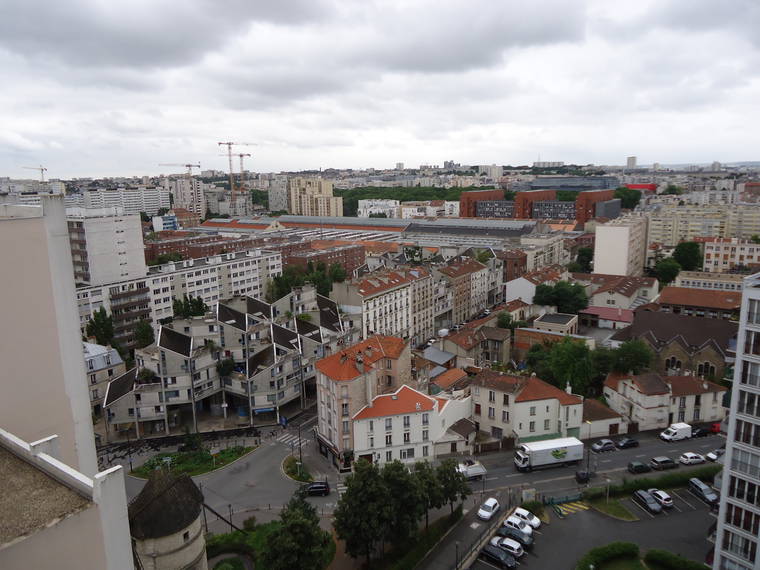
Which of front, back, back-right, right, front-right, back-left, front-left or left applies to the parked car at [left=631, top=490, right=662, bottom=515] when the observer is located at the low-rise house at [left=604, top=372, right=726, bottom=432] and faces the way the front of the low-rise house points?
front

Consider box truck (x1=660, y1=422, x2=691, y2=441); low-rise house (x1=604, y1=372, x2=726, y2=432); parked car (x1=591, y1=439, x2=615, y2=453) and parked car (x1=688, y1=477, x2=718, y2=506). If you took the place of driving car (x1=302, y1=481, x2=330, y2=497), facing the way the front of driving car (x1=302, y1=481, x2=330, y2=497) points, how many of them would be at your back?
4

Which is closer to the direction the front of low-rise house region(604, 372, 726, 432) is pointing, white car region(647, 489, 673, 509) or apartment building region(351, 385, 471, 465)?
the white car

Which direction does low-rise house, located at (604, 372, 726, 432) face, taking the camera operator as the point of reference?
facing the viewer

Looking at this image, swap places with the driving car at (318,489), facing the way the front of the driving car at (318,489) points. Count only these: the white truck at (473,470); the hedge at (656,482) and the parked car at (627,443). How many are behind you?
3

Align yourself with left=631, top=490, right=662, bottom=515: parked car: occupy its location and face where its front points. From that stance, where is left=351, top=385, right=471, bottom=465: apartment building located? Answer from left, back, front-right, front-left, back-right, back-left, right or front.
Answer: back-right

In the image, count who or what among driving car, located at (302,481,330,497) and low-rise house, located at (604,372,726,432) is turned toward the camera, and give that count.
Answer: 1

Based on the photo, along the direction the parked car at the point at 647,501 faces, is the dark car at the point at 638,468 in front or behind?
behind

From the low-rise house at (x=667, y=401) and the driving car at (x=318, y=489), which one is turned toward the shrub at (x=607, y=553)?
the low-rise house

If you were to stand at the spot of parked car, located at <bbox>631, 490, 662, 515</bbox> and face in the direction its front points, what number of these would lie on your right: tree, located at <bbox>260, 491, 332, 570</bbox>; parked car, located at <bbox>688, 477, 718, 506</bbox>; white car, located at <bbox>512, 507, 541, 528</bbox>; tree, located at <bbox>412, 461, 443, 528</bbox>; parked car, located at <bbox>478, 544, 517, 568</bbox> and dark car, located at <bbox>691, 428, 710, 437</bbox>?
4

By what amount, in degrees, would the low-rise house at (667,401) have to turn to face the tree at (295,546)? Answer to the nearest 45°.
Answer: approximately 45° to its right

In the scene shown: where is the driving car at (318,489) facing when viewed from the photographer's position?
facing to the left of the viewer

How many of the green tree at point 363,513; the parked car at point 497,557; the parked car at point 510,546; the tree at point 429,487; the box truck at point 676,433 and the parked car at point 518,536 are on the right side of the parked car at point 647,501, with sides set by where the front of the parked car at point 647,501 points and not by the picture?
5

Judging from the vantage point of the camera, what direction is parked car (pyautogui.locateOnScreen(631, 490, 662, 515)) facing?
facing the viewer and to the right of the viewer

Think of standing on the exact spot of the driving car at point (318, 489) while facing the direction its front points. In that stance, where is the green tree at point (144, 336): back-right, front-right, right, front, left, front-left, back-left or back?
front-right

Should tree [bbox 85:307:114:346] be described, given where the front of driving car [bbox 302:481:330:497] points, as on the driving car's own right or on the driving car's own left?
on the driving car's own right

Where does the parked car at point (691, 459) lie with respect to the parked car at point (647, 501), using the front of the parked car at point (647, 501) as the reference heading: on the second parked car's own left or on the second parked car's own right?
on the second parked car's own left
